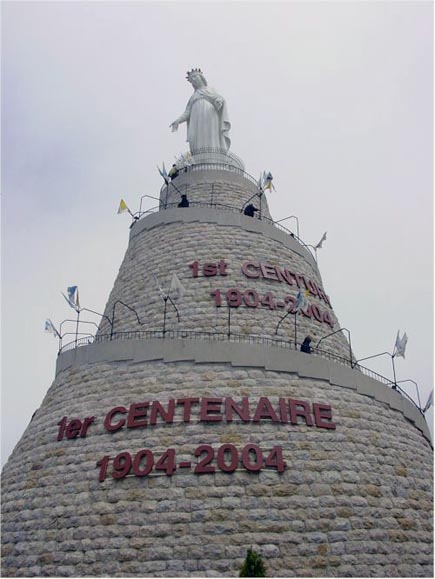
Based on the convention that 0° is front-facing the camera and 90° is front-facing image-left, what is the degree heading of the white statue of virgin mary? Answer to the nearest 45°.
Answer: approximately 45°

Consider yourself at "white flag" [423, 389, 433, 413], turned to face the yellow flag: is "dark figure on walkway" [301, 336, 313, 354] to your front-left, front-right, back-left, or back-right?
front-left
